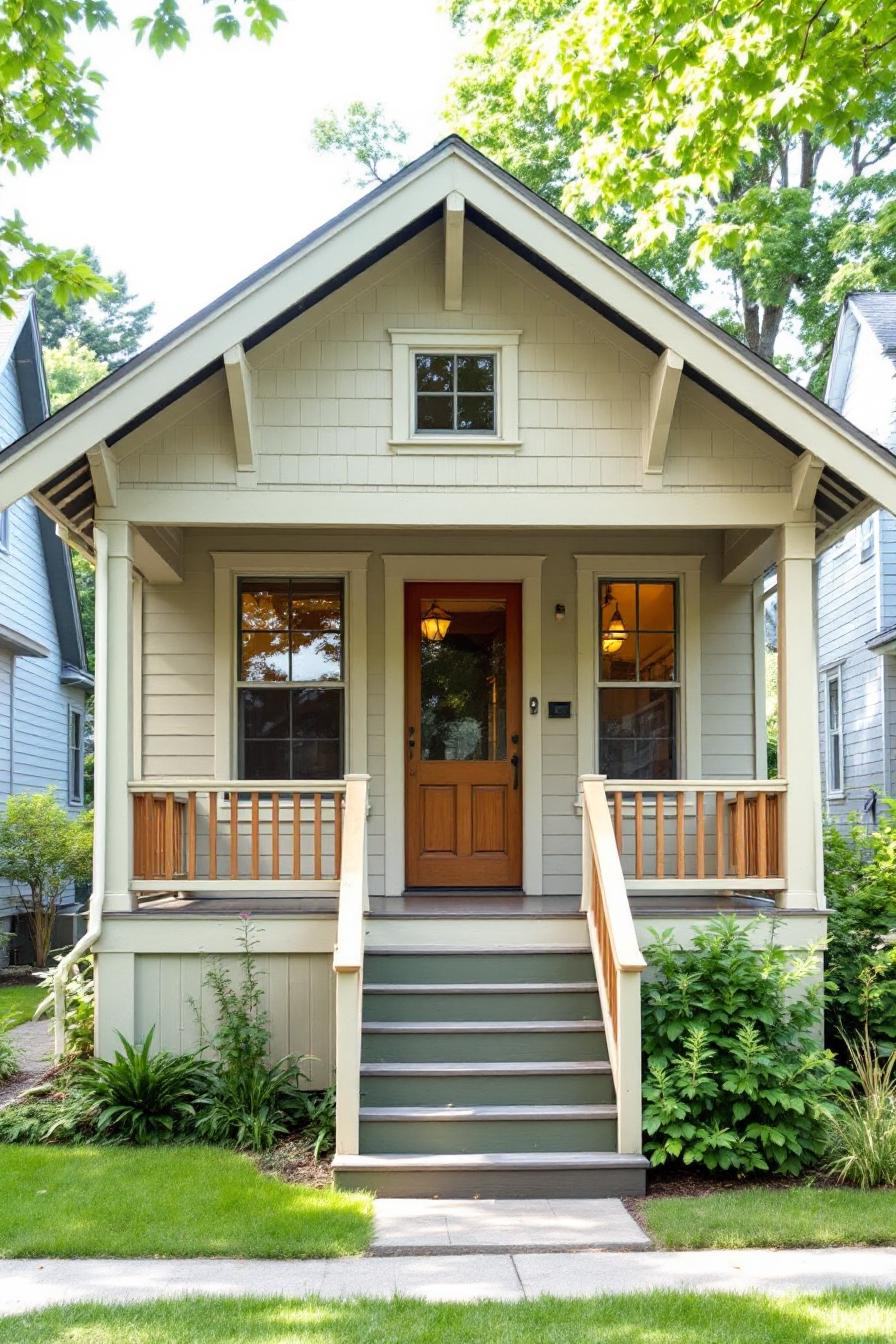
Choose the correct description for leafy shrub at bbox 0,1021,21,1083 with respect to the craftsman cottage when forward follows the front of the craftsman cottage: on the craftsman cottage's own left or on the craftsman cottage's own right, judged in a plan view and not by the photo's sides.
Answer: on the craftsman cottage's own right

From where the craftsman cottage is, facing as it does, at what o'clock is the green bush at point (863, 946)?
The green bush is roughly at 9 o'clock from the craftsman cottage.

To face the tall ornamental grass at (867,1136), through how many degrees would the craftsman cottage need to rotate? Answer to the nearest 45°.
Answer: approximately 45° to its left

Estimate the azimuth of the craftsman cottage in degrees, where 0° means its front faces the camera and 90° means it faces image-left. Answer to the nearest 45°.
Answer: approximately 0°
